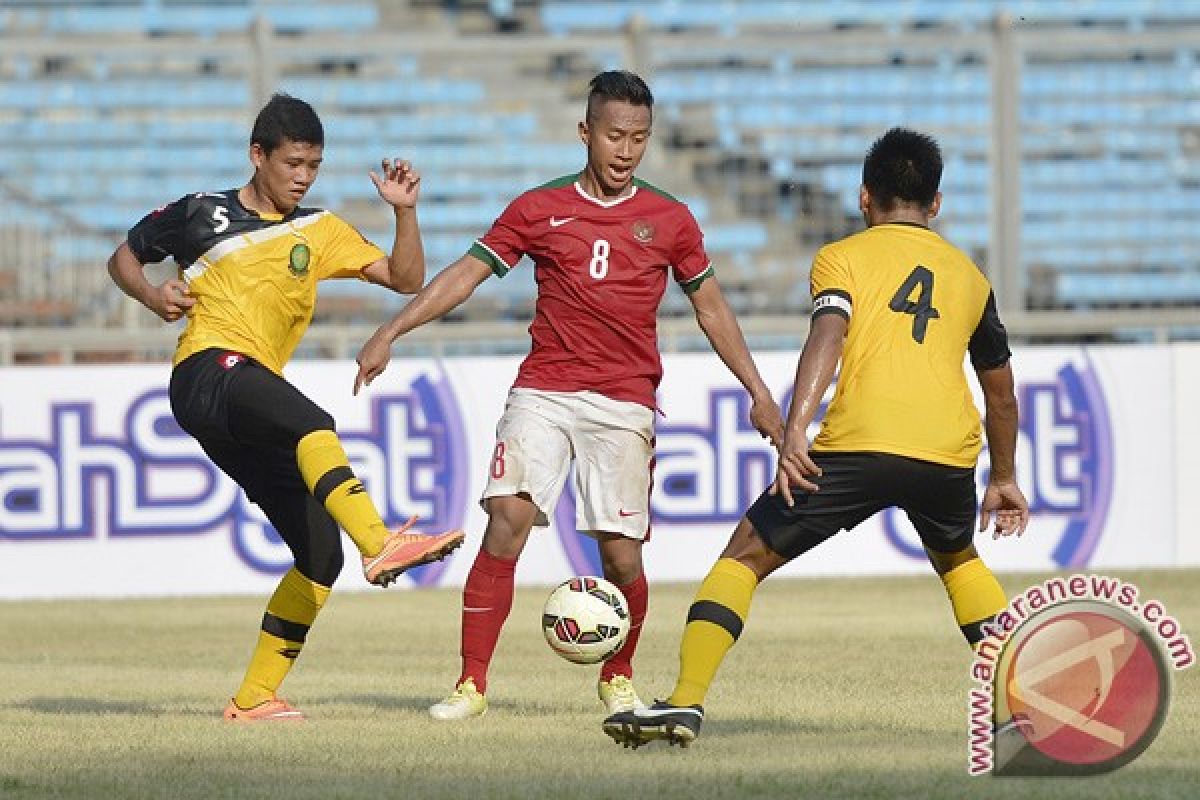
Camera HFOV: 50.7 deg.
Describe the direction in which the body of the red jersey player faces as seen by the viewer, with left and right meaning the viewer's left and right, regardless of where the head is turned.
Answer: facing the viewer

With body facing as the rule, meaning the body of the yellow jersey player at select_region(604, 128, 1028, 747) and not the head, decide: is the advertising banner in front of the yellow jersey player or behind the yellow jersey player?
in front

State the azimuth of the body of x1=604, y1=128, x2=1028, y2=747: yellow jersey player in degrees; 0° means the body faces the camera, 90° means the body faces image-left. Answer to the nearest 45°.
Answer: approximately 180°

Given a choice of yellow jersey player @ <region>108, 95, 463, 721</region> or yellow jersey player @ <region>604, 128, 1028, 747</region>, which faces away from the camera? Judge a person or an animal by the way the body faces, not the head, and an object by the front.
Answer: yellow jersey player @ <region>604, 128, 1028, 747</region>

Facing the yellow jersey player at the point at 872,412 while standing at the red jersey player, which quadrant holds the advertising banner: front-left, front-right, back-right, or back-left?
back-left

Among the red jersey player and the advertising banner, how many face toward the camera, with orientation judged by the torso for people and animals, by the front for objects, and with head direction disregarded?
2

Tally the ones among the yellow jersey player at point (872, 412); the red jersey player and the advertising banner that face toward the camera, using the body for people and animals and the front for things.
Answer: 2

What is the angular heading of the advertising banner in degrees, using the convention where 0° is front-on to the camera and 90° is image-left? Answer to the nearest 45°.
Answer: approximately 0°

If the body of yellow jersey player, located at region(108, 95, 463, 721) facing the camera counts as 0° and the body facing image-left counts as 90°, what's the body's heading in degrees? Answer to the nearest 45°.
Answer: approximately 315°

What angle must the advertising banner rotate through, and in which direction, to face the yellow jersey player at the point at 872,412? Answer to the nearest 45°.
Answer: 0° — it already faces them

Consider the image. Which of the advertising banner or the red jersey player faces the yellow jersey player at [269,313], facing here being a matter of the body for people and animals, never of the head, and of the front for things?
the advertising banner

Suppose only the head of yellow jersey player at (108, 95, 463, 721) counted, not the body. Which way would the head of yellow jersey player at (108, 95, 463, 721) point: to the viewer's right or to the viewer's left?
to the viewer's right

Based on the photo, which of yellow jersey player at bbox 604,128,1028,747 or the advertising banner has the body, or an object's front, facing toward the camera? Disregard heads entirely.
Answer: the advertising banner

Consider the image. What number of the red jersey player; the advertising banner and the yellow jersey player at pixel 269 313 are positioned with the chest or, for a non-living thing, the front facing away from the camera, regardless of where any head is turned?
0
